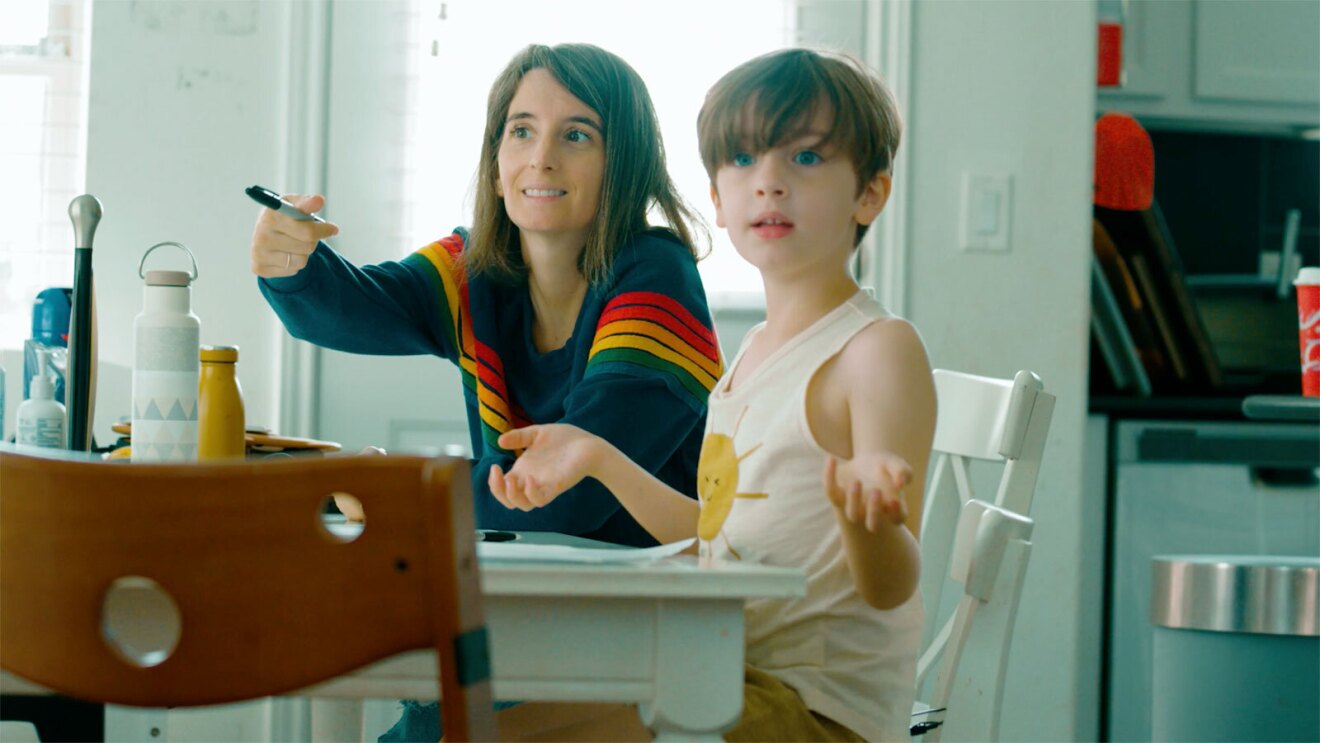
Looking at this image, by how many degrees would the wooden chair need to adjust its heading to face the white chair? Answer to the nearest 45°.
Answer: approximately 45° to its right

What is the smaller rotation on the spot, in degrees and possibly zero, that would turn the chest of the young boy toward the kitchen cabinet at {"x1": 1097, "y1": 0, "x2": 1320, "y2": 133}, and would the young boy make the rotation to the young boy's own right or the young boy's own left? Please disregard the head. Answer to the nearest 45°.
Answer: approximately 180°

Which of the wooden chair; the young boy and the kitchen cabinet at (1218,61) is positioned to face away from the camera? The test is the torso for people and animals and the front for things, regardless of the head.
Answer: the wooden chair

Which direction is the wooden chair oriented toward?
away from the camera

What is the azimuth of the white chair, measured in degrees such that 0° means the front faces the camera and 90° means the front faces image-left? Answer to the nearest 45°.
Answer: approximately 45°

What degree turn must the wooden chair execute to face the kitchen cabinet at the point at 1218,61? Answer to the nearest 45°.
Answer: approximately 45° to its right

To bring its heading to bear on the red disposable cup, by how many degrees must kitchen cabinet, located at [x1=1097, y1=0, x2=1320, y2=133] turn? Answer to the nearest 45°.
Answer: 0° — it already faces it

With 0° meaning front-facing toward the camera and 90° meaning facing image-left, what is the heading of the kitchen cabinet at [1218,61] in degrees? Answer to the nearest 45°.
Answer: approximately 0°

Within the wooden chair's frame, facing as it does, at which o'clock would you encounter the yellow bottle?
The yellow bottle is roughly at 12 o'clock from the wooden chair.

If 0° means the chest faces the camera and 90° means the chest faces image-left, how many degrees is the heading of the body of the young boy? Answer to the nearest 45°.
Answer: approximately 45°
